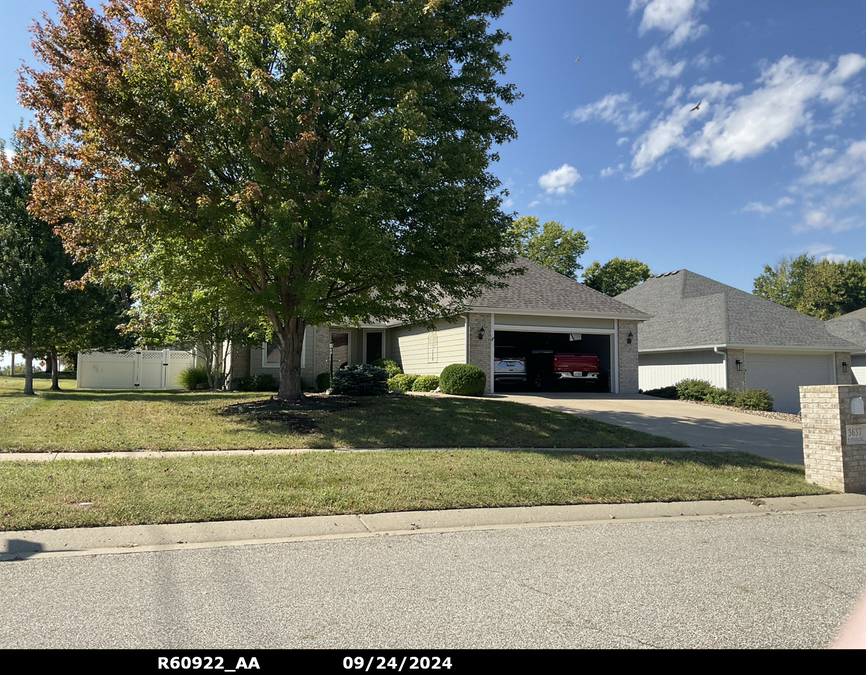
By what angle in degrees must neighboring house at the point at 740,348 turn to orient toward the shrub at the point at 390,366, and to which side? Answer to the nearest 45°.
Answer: approximately 90° to its right

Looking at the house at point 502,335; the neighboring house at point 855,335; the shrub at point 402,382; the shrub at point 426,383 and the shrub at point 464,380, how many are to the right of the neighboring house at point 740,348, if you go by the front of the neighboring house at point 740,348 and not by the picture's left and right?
4

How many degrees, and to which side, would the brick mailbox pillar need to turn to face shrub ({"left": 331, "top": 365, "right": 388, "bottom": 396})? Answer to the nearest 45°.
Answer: approximately 135° to its right

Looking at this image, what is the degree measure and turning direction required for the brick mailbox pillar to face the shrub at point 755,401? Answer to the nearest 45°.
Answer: approximately 135° to its left

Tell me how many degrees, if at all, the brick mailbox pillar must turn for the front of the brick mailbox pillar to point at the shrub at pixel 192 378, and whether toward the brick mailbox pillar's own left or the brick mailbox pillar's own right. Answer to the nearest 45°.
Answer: approximately 135° to the brick mailbox pillar's own right

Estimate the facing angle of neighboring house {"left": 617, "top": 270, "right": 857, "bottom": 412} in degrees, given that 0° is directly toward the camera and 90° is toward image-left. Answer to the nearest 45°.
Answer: approximately 315°

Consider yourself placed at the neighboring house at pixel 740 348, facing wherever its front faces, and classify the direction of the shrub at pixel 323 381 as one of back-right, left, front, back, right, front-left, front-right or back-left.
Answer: right

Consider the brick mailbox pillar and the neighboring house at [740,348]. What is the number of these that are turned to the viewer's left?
0

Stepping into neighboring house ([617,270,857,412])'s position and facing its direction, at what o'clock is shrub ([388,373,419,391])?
The shrub is roughly at 3 o'clock from the neighboring house.

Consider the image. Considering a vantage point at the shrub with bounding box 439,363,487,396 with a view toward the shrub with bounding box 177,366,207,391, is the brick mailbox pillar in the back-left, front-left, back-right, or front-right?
back-left

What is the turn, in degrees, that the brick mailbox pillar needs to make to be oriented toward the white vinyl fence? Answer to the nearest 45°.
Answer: approximately 135° to its right

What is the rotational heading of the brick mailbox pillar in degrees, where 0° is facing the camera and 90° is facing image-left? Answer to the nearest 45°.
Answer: approximately 315°

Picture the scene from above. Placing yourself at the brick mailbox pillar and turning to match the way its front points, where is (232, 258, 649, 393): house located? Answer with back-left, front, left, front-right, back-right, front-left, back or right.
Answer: back

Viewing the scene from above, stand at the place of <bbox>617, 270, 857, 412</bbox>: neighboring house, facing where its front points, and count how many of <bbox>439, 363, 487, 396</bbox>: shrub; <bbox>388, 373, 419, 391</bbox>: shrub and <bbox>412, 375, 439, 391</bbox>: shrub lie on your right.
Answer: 3

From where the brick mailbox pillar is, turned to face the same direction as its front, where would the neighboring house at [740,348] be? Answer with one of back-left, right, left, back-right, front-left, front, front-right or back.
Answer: back-left

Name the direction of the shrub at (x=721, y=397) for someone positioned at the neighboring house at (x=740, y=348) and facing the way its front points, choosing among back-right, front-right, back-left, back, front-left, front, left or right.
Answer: front-right
